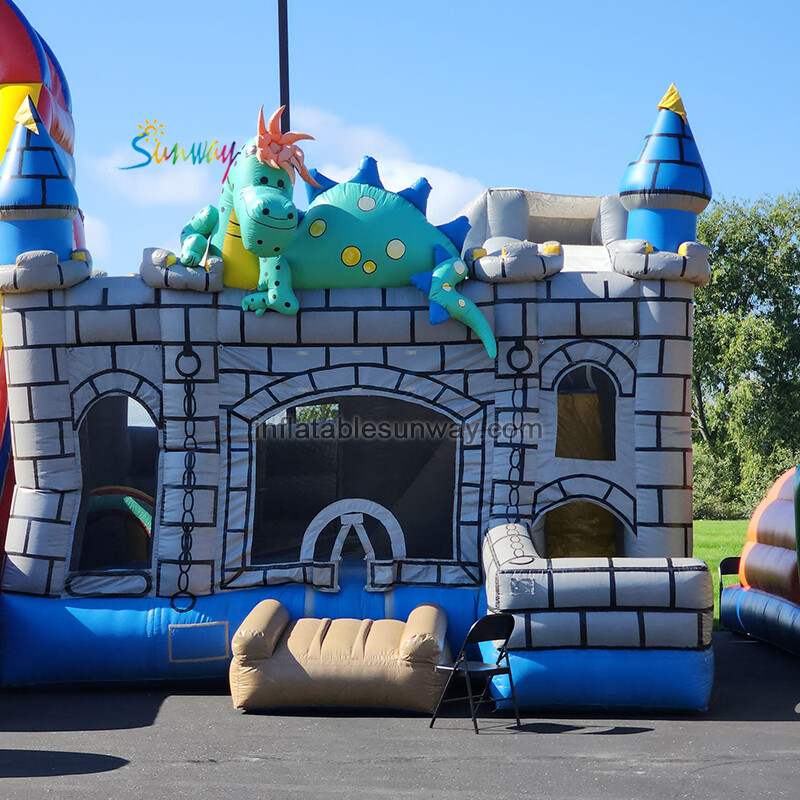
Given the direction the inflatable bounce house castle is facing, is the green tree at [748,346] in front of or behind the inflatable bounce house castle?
behind

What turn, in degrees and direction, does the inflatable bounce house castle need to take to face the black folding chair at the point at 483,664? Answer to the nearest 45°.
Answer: approximately 45° to its left

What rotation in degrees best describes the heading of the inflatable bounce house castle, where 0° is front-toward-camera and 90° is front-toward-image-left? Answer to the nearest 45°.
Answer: approximately 0°

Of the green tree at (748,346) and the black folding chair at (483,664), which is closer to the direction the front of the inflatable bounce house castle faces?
the black folding chair
